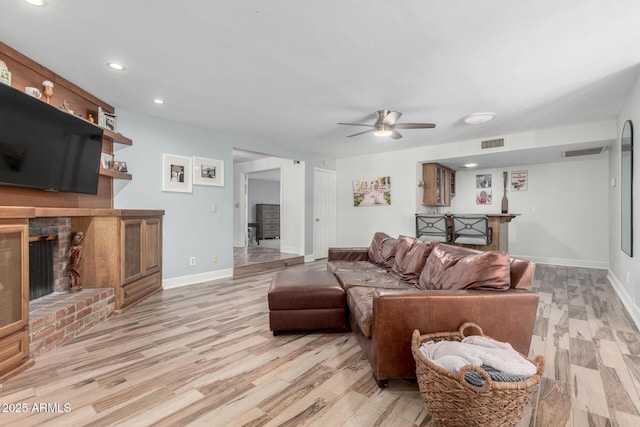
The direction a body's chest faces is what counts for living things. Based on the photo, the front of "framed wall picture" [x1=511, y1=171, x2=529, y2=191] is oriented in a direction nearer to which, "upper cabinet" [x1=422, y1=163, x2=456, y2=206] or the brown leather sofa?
the brown leather sofa

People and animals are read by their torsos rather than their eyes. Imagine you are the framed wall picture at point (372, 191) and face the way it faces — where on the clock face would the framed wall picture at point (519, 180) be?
the framed wall picture at point (519, 180) is roughly at 7 o'clock from the framed wall picture at point (372, 191).

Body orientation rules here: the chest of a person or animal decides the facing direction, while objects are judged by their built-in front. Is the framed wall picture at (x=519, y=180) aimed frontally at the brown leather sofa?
yes

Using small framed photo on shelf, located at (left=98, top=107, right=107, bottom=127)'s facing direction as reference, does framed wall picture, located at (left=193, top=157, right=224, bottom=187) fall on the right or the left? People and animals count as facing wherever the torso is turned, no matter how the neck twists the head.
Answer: on its left

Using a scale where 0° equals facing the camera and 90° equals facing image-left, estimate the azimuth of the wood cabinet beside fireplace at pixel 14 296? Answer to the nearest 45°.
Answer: approximately 315°

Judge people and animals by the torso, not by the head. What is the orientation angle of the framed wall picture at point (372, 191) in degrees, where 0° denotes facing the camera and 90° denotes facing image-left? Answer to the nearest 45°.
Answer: approximately 45°

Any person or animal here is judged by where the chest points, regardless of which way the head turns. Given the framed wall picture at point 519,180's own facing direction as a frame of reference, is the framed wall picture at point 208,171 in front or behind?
in front

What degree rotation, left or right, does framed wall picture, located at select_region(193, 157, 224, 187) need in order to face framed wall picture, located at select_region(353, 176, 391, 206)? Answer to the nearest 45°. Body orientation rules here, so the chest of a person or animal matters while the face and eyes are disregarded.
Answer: approximately 45° to its left

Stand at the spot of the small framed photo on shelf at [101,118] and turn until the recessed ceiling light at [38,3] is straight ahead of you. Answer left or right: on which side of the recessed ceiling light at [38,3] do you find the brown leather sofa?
left

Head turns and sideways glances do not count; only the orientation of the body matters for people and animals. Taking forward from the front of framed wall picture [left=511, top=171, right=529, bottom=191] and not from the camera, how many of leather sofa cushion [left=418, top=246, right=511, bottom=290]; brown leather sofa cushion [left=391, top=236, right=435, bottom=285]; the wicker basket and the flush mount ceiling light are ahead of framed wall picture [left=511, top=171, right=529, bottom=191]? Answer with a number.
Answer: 4

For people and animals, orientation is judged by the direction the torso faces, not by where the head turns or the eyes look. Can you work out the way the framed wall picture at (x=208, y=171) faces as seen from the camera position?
facing the viewer and to the right of the viewer
